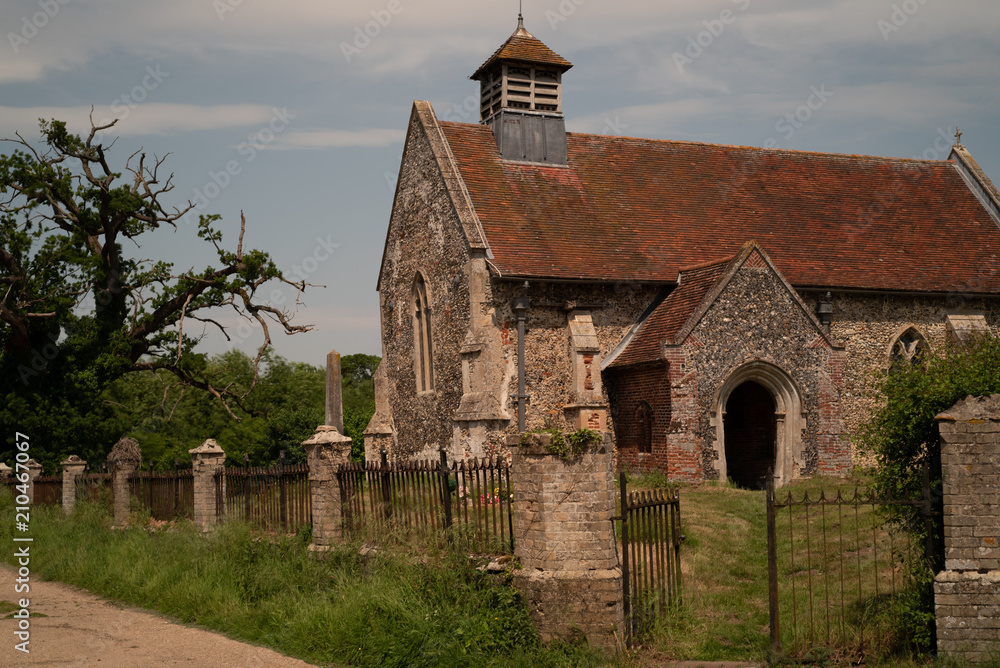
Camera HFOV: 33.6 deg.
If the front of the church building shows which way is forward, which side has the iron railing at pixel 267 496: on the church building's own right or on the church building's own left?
on the church building's own right

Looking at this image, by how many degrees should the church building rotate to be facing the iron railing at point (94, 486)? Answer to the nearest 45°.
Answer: approximately 90° to its right

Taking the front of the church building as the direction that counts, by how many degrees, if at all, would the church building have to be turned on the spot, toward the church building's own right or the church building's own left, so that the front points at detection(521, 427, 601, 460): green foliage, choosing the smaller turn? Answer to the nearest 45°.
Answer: approximately 45° to the church building's own right

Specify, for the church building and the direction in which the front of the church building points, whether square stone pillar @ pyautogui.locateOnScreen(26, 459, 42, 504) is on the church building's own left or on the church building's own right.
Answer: on the church building's own right

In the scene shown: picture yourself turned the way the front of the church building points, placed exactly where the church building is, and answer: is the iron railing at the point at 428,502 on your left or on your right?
on your right

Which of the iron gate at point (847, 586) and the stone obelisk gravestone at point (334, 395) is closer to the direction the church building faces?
the iron gate

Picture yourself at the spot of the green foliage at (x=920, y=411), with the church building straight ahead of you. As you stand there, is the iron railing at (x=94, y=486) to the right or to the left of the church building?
left

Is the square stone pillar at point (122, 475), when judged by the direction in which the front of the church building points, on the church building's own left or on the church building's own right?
on the church building's own right

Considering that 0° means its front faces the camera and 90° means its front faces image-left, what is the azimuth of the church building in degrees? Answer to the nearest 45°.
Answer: approximately 315°

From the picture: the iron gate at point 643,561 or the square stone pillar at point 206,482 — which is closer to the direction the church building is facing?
the iron gate
